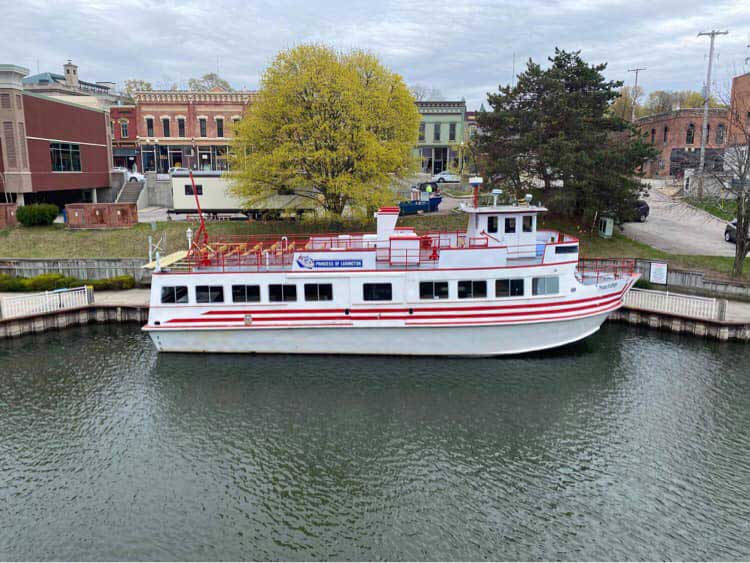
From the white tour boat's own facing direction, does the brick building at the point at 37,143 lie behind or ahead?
behind

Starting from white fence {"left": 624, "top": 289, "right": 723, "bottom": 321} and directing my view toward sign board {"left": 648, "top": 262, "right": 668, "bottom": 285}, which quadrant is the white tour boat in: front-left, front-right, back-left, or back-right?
back-left

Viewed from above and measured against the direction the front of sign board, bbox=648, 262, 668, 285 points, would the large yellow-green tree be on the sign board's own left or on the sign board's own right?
on the sign board's own right

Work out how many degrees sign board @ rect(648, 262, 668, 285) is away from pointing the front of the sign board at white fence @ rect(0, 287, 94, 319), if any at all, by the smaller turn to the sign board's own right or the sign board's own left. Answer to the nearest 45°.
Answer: approximately 45° to the sign board's own right

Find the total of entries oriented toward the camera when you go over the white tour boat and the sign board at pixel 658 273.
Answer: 1

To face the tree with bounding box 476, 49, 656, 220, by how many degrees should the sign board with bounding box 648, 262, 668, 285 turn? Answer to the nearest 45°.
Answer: approximately 135° to its right

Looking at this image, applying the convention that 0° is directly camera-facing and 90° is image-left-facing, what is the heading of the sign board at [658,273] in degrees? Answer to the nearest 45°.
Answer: approximately 0°

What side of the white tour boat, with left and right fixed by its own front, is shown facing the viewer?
right

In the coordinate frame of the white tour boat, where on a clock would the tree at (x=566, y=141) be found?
The tree is roughly at 10 o'clock from the white tour boat.
